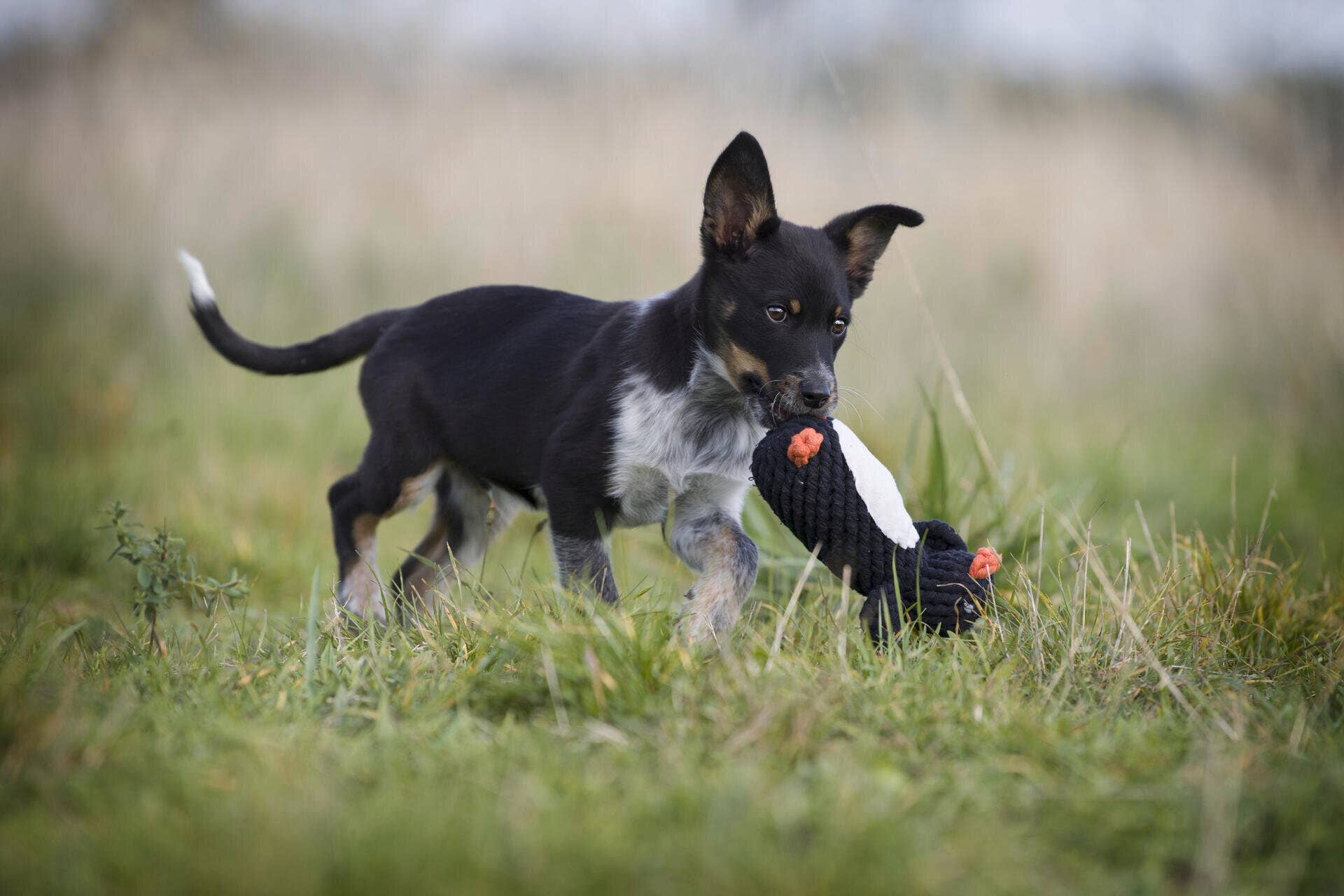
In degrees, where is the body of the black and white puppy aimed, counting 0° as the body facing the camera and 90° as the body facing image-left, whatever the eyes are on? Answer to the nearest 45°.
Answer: approximately 315°
